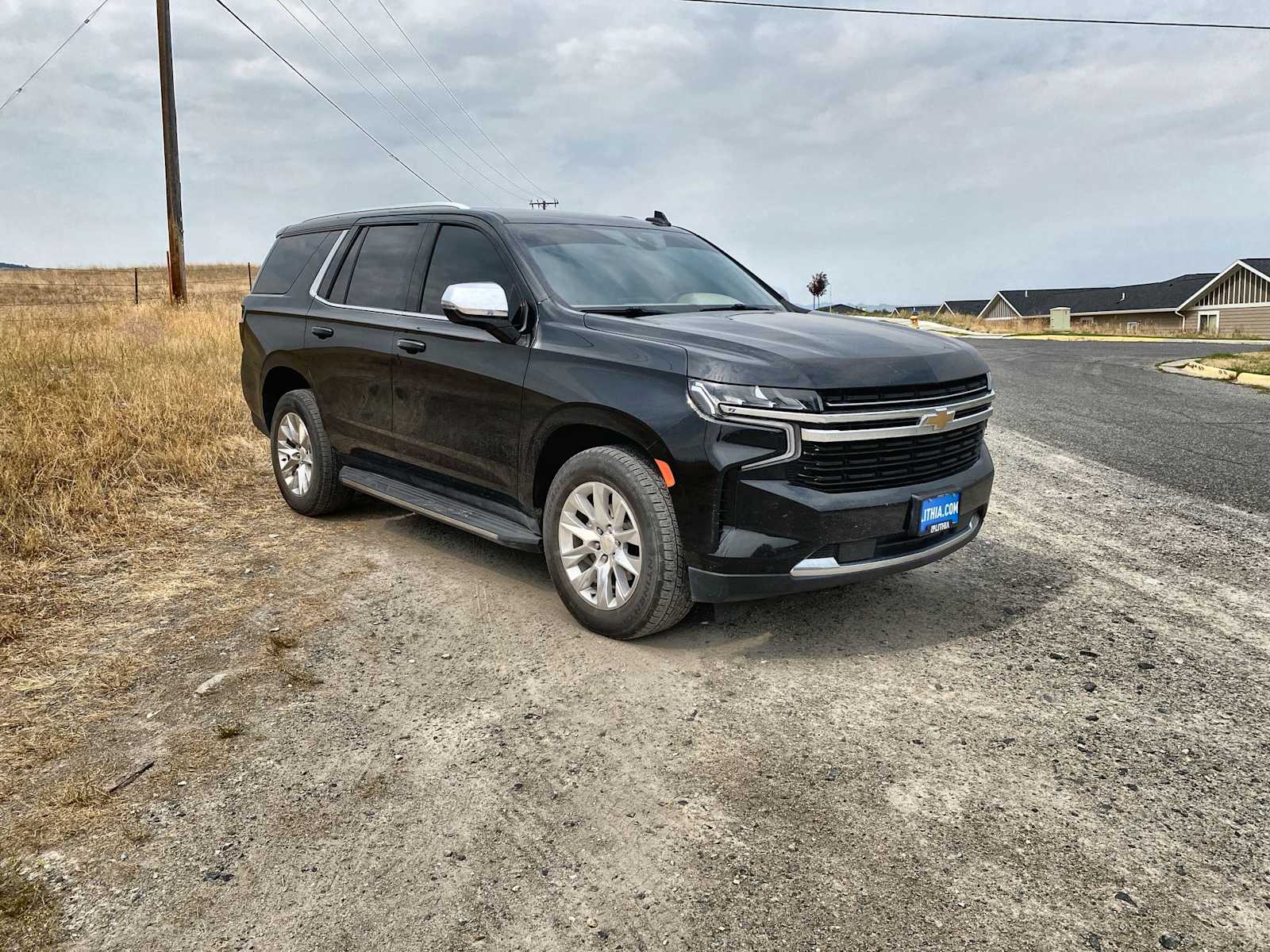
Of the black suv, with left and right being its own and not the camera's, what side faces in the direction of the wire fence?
back

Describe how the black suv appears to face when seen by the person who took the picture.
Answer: facing the viewer and to the right of the viewer

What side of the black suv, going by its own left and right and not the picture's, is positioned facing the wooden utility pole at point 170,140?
back
